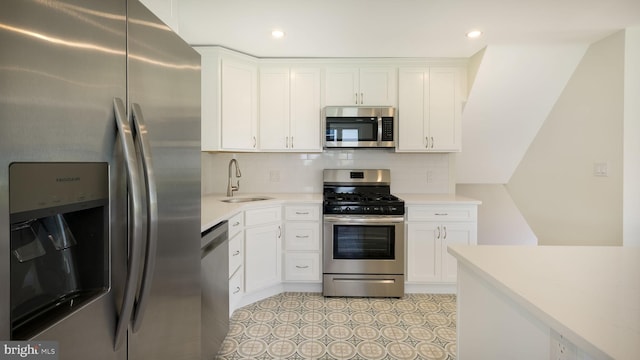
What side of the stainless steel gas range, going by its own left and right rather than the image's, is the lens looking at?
front

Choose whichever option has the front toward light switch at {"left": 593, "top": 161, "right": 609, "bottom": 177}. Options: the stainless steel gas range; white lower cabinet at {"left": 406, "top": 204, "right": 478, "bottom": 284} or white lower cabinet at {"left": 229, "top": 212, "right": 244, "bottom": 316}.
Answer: white lower cabinet at {"left": 229, "top": 212, "right": 244, "bottom": 316}

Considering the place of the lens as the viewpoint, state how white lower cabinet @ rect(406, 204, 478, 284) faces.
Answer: facing the viewer

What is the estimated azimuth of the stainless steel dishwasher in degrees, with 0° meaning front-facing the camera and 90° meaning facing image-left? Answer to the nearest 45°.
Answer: approximately 270°

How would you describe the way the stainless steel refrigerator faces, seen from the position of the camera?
facing the viewer and to the right of the viewer

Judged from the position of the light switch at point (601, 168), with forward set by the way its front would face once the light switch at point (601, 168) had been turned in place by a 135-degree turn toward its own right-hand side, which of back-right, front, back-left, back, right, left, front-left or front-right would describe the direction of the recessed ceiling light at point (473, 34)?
left

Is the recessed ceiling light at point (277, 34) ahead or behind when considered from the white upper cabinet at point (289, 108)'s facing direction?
ahead

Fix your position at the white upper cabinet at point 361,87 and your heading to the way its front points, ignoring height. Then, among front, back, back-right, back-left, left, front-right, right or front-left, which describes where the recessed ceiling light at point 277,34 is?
front-right

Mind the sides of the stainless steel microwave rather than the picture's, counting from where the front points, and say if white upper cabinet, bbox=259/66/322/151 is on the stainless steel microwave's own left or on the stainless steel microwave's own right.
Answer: on the stainless steel microwave's own right

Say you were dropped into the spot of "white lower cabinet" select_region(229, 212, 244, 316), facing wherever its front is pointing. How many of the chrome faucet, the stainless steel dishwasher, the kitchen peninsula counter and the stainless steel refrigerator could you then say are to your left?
1
